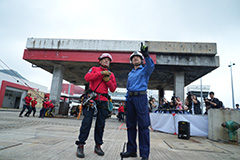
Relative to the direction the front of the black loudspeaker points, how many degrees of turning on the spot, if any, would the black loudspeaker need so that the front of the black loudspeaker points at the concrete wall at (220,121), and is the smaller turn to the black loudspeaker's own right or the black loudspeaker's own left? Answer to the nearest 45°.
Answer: approximately 90° to the black loudspeaker's own left

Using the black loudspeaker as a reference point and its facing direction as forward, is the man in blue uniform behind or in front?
in front

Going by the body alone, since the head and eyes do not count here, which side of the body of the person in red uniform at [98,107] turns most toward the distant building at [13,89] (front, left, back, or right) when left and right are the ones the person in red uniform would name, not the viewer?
back

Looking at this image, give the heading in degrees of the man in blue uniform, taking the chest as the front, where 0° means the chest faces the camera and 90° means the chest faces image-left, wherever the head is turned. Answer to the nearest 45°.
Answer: approximately 45°

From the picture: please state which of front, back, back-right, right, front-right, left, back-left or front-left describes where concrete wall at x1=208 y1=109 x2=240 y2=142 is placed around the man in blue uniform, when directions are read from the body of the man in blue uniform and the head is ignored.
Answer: back

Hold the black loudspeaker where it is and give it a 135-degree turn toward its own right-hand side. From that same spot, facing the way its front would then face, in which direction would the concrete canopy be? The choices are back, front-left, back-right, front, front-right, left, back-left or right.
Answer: front

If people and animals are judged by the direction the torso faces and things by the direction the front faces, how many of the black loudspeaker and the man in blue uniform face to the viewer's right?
0

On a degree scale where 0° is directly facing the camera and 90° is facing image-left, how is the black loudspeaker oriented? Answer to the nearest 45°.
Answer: approximately 0°

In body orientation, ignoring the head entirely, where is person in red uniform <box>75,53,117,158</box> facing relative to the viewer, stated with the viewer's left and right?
facing the viewer and to the right of the viewer

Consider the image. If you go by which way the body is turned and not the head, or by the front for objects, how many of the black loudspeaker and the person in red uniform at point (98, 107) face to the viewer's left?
0

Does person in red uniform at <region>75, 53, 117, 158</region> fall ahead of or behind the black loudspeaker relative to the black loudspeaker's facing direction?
ahead
